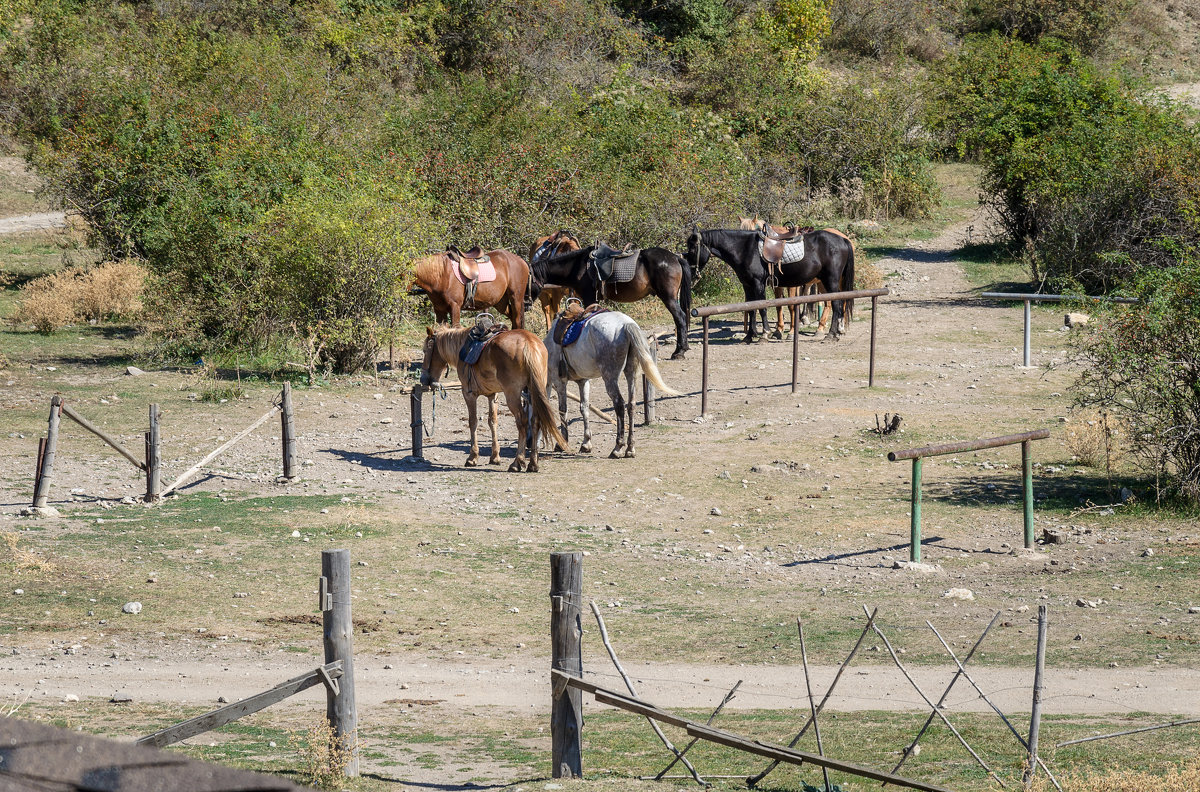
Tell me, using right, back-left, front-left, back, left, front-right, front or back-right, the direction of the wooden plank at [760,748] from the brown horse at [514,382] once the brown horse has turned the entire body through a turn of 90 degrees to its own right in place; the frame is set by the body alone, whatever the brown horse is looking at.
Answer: back-right

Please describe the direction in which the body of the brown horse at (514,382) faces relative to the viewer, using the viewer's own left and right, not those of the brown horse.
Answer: facing away from the viewer and to the left of the viewer

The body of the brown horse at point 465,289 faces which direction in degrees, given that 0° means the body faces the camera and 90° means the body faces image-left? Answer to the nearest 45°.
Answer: approximately 90°

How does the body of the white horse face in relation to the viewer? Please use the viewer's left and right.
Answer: facing away from the viewer and to the left of the viewer

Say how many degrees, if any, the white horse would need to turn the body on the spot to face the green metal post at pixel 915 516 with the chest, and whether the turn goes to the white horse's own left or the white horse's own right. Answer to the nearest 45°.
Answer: approximately 180°

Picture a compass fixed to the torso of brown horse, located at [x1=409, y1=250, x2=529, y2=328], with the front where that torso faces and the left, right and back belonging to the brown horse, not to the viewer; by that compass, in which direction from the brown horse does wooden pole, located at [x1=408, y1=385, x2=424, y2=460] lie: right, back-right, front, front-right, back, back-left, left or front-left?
left

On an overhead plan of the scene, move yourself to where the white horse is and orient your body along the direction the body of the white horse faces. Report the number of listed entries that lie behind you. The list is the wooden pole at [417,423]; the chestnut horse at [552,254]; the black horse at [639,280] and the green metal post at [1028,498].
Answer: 1

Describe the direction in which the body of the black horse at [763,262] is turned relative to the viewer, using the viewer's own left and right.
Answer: facing to the left of the viewer

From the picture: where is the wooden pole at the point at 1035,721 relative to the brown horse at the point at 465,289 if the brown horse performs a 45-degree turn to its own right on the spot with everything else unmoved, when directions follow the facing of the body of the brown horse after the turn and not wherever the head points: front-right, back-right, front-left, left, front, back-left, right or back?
back-left

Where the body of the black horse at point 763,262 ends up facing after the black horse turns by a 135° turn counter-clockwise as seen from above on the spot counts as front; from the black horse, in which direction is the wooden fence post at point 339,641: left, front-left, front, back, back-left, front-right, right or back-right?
front-right

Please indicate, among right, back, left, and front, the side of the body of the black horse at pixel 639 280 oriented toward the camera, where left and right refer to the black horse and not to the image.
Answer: left

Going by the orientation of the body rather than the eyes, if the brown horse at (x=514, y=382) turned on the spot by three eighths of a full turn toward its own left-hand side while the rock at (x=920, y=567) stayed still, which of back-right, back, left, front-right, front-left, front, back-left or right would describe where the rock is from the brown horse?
front-left
